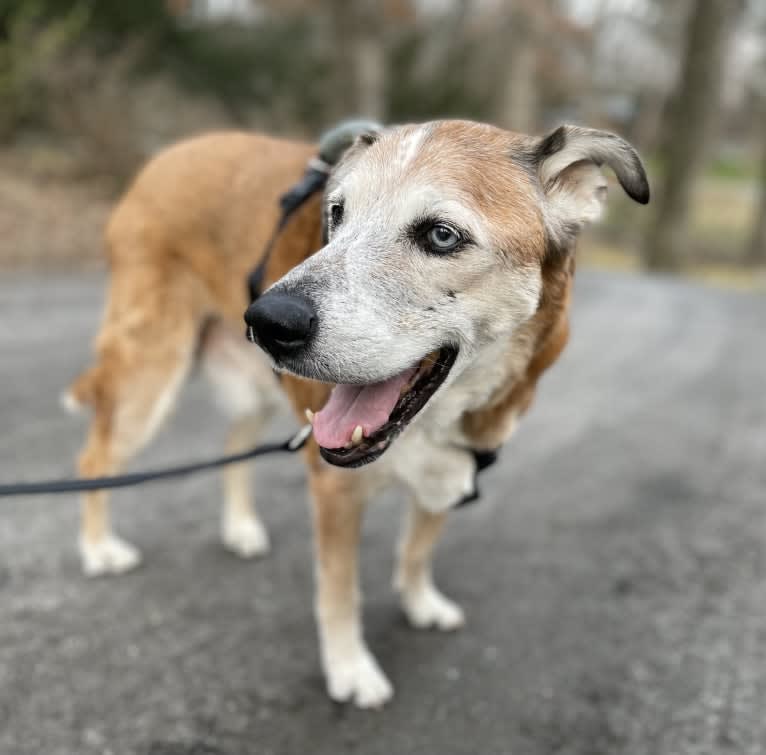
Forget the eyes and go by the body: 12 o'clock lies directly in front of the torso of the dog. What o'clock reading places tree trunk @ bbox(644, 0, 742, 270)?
The tree trunk is roughly at 8 o'clock from the dog.

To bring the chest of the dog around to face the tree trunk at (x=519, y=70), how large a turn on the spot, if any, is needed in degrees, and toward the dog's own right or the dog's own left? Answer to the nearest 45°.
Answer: approximately 135° to the dog's own left

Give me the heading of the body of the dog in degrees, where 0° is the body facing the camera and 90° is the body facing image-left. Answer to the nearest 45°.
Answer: approximately 315°

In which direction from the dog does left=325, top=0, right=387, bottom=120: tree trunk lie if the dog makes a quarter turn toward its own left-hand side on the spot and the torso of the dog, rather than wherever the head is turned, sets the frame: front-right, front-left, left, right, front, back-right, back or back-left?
front-left
